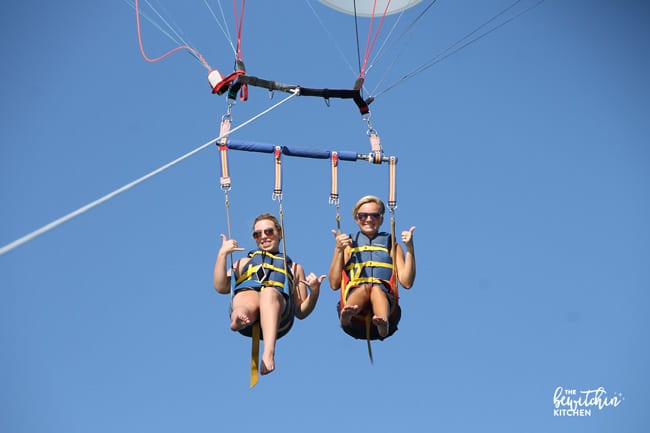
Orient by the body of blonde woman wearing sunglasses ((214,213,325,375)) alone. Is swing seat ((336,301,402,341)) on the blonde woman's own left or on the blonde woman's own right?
on the blonde woman's own left

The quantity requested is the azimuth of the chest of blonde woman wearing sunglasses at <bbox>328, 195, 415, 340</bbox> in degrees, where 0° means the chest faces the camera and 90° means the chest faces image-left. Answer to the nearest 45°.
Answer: approximately 0°

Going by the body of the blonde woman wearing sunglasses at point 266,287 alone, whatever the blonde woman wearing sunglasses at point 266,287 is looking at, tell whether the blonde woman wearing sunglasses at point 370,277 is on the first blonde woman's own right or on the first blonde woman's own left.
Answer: on the first blonde woman's own left

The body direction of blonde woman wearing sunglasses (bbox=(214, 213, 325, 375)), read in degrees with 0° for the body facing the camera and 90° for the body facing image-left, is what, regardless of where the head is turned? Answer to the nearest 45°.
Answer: approximately 0°

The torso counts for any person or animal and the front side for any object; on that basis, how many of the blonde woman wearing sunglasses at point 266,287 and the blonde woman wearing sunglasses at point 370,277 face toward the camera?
2

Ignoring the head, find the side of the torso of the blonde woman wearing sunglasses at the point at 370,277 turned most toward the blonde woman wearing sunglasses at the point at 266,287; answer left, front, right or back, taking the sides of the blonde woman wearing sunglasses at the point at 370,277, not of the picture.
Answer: right
